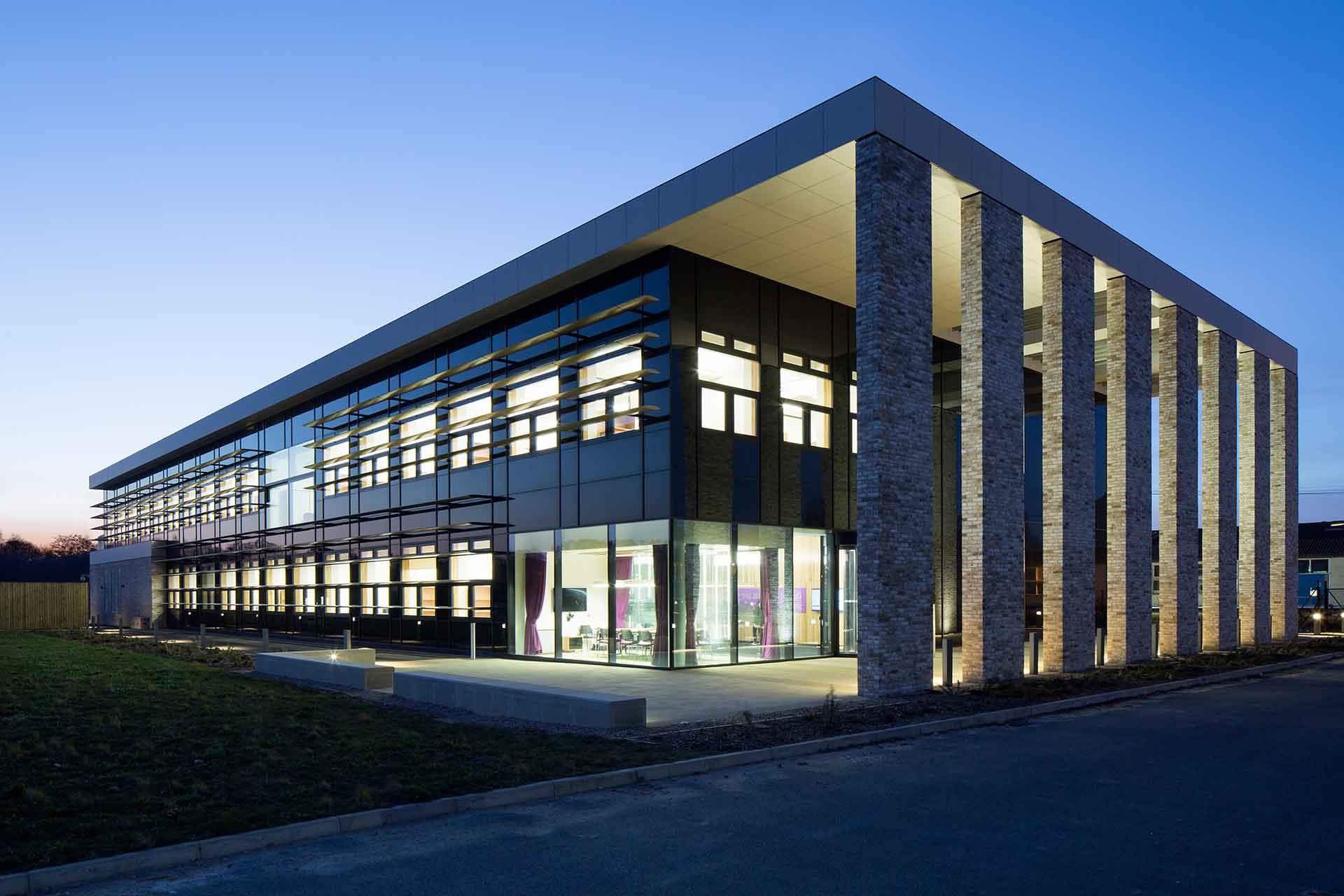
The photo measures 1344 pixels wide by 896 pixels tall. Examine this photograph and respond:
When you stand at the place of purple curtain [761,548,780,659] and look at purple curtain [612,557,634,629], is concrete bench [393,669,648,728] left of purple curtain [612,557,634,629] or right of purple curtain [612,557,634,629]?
left
